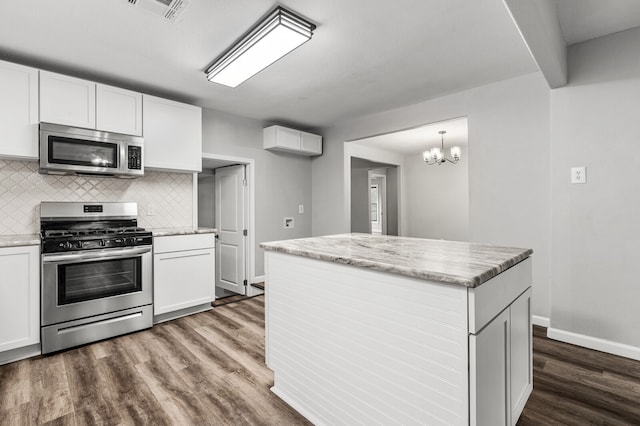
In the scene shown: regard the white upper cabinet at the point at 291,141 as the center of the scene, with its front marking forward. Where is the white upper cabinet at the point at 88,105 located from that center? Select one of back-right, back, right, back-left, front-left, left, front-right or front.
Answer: right

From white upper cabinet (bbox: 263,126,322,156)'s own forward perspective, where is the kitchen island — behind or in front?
in front

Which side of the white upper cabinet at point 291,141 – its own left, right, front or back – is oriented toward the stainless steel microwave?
right

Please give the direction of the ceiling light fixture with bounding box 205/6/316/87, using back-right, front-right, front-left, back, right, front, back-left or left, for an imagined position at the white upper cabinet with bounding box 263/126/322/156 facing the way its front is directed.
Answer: front-right

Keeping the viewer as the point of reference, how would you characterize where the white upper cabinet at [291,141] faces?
facing the viewer and to the right of the viewer

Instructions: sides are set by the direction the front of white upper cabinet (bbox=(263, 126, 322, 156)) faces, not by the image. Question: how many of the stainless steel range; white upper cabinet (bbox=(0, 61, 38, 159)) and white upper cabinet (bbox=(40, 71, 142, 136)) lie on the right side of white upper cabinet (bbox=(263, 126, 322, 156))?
3

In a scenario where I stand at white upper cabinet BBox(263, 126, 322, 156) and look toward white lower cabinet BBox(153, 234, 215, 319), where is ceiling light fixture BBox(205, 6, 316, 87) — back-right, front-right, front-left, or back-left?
front-left

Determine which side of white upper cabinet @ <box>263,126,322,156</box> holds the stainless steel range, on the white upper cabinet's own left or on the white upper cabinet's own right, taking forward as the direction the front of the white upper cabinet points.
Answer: on the white upper cabinet's own right

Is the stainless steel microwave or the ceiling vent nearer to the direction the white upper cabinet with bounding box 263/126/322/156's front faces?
the ceiling vent

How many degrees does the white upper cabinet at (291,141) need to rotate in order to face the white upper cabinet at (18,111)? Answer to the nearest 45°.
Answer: approximately 90° to its right

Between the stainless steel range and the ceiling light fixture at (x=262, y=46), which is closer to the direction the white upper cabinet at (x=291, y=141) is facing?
the ceiling light fixture

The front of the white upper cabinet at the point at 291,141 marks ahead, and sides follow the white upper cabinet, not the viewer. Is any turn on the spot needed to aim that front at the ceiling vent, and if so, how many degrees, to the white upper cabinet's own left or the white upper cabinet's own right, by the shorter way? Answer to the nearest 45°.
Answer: approximately 45° to the white upper cabinet's own right
